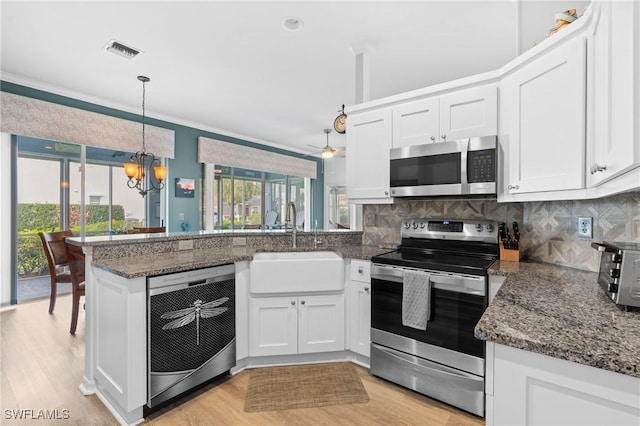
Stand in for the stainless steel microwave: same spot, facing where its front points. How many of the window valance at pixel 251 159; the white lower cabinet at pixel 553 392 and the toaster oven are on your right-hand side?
1

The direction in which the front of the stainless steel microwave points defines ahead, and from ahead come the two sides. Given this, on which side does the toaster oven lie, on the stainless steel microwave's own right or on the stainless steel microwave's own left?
on the stainless steel microwave's own left

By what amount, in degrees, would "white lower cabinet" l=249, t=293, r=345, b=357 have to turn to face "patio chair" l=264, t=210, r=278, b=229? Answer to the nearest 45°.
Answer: approximately 180°

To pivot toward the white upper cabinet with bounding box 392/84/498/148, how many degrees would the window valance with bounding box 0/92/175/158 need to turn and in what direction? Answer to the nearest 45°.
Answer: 0° — it already faces it

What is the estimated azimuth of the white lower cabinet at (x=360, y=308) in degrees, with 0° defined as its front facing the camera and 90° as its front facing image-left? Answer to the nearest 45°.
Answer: approximately 45°

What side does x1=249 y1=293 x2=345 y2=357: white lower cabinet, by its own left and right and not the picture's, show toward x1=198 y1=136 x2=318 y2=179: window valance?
back
